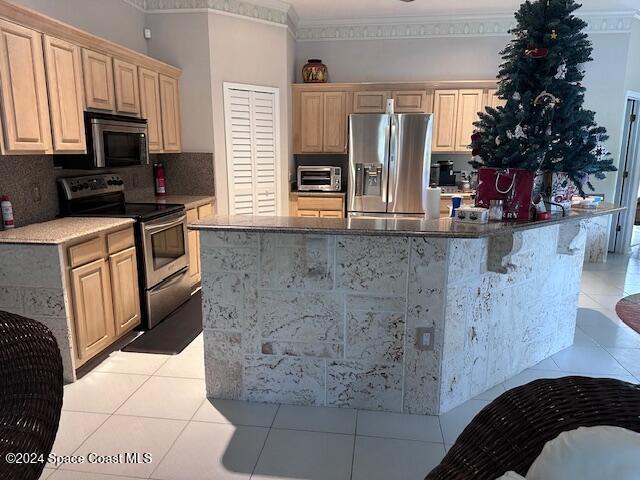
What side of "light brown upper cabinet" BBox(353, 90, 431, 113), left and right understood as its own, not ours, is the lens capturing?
front

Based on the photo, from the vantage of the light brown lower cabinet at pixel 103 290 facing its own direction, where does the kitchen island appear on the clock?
The kitchen island is roughly at 12 o'clock from the light brown lower cabinet.

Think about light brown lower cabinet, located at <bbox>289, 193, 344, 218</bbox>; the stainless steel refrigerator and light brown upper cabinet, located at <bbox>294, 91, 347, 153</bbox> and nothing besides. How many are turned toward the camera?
3

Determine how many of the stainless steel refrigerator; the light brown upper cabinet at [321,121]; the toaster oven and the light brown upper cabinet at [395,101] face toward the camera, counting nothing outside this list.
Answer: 4

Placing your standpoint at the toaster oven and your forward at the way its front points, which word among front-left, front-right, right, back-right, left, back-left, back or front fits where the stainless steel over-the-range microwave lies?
front-right

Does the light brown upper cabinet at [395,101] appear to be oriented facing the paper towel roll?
yes

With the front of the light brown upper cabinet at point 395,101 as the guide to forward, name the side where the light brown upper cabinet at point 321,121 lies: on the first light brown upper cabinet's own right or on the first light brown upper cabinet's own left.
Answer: on the first light brown upper cabinet's own right

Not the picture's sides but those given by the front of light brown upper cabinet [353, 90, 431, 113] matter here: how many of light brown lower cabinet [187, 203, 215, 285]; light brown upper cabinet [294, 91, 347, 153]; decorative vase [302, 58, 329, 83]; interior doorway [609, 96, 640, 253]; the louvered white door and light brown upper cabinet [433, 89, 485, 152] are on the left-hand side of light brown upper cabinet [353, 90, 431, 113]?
2

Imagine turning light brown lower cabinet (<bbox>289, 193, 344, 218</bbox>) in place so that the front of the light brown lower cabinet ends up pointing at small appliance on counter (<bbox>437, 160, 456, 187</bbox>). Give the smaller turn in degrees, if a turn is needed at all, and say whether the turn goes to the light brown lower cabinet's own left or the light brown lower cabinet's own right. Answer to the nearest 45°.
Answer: approximately 90° to the light brown lower cabinet's own left

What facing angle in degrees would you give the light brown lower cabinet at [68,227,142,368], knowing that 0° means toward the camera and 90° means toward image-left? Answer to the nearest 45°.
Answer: approximately 315°

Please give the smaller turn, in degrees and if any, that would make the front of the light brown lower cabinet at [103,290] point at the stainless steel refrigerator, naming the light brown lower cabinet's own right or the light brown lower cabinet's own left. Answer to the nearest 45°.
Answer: approximately 45° to the light brown lower cabinet's own left

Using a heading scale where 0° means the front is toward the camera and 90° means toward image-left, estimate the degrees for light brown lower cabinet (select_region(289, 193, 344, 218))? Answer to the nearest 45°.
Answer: approximately 0°

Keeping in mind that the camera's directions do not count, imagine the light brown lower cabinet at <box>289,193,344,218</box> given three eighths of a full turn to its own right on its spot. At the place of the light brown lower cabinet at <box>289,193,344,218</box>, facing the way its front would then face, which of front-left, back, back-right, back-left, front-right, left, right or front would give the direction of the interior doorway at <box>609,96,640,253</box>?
back-right

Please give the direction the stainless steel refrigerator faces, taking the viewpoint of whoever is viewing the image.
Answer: facing the viewer

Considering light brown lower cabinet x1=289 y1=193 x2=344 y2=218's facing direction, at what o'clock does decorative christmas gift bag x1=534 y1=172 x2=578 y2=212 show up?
The decorative christmas gift bag is roughly at 11 o'clock from the light brown lower cabinet.

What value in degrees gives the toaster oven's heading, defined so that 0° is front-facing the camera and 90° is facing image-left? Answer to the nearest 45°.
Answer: approximately 0°

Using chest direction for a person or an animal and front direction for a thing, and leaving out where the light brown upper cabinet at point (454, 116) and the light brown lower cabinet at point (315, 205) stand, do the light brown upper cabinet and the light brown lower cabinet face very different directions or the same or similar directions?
same or similar directions

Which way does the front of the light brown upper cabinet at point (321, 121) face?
toward the camera

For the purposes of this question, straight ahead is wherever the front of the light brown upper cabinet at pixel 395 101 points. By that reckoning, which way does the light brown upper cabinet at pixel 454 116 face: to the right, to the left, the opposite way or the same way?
the same way

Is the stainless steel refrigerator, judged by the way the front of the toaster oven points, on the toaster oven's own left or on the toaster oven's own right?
on the toaster oven's own left

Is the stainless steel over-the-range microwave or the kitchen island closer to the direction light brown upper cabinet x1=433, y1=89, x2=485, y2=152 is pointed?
the kitchen island

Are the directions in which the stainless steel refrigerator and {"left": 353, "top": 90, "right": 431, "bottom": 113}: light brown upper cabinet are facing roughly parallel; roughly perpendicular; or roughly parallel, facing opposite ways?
roughly parallel

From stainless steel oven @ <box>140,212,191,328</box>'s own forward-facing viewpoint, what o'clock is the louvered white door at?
The louvered white door is roughly at 9 o'clock from the stainless steel oven.

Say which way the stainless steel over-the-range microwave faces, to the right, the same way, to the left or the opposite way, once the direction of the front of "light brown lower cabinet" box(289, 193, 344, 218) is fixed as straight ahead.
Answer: to the left
